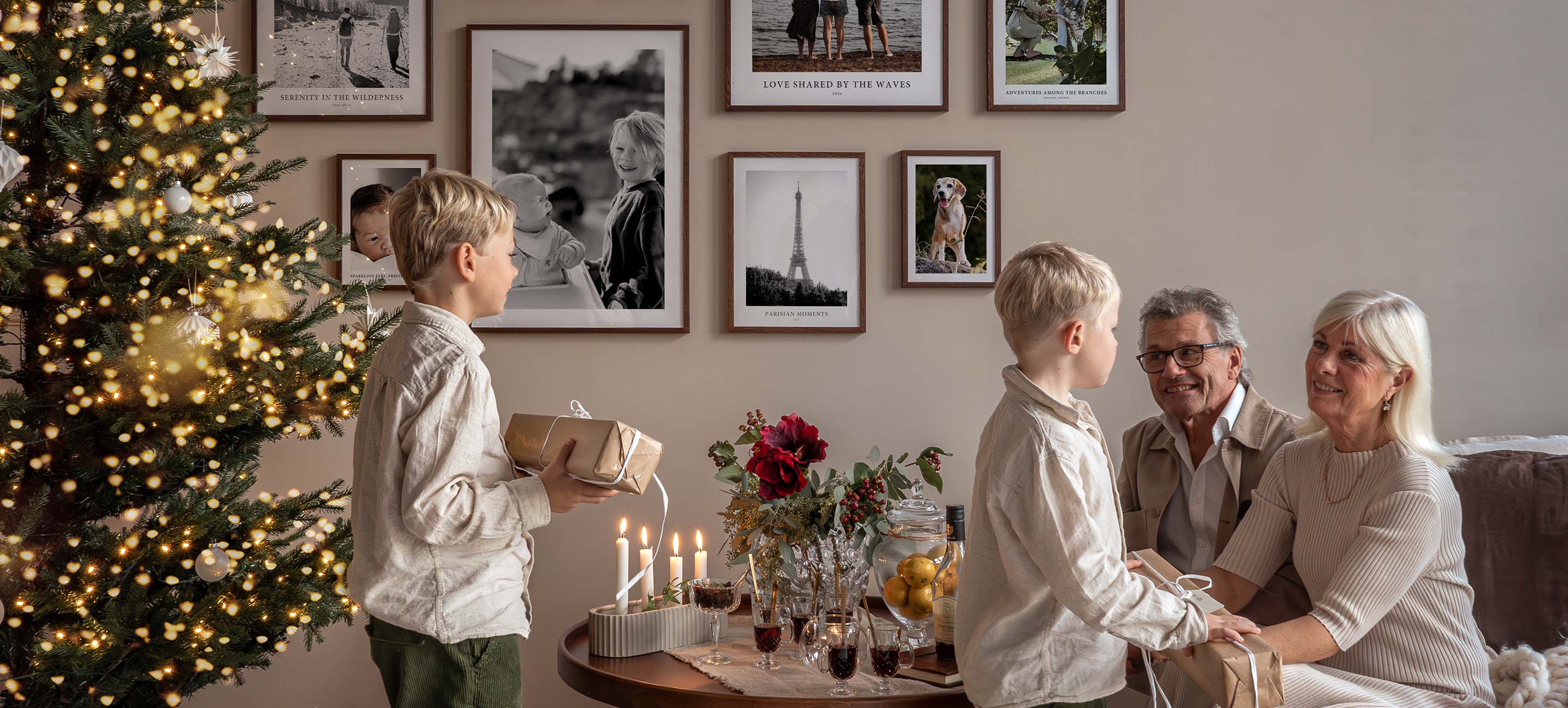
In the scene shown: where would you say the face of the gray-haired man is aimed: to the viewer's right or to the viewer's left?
to the viewer's left

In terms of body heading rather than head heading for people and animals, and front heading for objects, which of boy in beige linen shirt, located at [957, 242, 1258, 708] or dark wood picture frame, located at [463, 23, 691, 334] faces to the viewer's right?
the boy in beige linen shirt

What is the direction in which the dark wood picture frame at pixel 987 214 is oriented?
toward the camera

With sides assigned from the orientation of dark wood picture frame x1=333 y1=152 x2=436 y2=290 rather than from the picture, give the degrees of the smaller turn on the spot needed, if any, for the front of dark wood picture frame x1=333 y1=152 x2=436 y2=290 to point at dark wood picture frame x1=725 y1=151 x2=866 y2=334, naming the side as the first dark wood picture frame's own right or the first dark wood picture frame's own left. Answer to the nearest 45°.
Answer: approximately 90° to the first dark wood picture frame's own left

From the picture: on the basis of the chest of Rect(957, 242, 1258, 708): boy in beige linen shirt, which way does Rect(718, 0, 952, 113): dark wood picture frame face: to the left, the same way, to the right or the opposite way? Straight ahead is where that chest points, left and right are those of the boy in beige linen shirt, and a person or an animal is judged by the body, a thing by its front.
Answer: to the right

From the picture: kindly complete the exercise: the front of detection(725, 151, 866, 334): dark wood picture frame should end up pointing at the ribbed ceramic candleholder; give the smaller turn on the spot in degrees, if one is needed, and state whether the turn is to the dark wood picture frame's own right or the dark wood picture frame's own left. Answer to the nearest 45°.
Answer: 0° — it already faces it

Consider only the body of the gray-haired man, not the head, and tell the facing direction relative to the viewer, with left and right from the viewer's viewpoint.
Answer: facing the viewer and to the left of the viewer

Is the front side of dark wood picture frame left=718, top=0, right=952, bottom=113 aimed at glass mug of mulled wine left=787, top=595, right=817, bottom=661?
yes

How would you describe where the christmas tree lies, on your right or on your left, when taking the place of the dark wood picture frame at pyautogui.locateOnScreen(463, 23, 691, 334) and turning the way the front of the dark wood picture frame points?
on your right

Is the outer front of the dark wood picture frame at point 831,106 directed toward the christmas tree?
no

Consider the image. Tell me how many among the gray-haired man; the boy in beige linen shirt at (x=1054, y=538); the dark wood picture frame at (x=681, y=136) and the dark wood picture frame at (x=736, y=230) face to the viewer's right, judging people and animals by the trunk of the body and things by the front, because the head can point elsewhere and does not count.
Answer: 1

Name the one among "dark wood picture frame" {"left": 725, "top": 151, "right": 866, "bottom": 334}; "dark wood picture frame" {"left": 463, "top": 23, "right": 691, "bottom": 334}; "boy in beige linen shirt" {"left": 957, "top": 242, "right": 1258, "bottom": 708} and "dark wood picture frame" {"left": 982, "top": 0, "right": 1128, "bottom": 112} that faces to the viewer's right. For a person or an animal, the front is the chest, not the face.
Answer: the boy in beige linen shirt

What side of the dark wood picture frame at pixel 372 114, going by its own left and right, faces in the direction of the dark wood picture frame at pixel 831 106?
left

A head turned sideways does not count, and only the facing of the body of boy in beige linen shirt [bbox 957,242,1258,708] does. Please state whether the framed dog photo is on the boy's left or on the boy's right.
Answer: on the boy's left

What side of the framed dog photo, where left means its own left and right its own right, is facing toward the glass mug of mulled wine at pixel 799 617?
front

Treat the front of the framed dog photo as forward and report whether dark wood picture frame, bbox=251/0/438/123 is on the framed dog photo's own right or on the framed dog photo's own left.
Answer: on the framed dog photo's own right

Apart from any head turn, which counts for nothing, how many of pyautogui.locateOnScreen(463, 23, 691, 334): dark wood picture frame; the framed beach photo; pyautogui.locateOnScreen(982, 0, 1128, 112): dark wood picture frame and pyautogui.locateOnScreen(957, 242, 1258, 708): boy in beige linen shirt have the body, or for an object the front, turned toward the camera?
3

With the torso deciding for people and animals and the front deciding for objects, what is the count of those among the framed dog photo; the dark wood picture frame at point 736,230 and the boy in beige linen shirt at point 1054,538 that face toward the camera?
2

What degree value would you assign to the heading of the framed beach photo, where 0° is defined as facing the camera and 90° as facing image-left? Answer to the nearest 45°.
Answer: approximately 0°

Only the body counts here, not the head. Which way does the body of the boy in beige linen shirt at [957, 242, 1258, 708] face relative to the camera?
to the viewer's right

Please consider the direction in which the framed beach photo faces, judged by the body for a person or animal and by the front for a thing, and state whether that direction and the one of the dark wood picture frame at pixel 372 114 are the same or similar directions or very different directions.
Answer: same or similar directions
